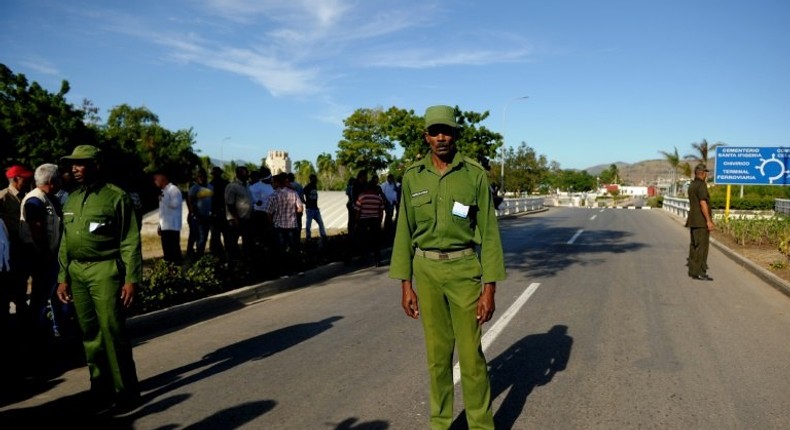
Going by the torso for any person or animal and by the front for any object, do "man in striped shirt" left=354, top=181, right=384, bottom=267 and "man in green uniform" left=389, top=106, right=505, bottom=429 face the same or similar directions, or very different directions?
very different directions

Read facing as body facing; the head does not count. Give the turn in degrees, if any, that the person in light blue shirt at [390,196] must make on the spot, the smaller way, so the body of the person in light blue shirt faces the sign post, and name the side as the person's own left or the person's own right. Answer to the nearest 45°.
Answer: approximately 90° to the person's own right

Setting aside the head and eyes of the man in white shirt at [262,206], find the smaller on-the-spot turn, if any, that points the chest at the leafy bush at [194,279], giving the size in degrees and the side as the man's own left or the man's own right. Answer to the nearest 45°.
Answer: approximately 180°

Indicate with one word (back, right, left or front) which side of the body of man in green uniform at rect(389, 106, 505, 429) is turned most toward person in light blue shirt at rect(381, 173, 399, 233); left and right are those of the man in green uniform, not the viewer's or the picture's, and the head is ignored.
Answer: back

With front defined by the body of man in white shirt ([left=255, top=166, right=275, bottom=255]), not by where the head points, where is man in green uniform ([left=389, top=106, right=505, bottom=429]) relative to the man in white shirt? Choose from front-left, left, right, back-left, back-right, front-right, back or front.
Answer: back

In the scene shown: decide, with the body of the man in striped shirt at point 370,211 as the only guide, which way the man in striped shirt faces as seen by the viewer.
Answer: away from the camera

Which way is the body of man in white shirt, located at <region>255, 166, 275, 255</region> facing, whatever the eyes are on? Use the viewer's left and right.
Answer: facing away from the viewer

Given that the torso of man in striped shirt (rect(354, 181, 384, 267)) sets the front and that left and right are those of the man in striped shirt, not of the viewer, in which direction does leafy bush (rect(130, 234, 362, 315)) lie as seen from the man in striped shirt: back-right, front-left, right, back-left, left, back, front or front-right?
back-left

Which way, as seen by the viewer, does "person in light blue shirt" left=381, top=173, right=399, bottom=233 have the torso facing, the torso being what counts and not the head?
away from the camera

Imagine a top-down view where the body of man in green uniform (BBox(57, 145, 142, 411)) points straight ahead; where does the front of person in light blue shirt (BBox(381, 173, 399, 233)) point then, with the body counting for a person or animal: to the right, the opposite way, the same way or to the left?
the opposite way

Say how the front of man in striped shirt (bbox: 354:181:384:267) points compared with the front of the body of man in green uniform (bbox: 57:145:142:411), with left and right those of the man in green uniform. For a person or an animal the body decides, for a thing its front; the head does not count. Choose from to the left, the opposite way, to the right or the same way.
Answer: the opposite way
